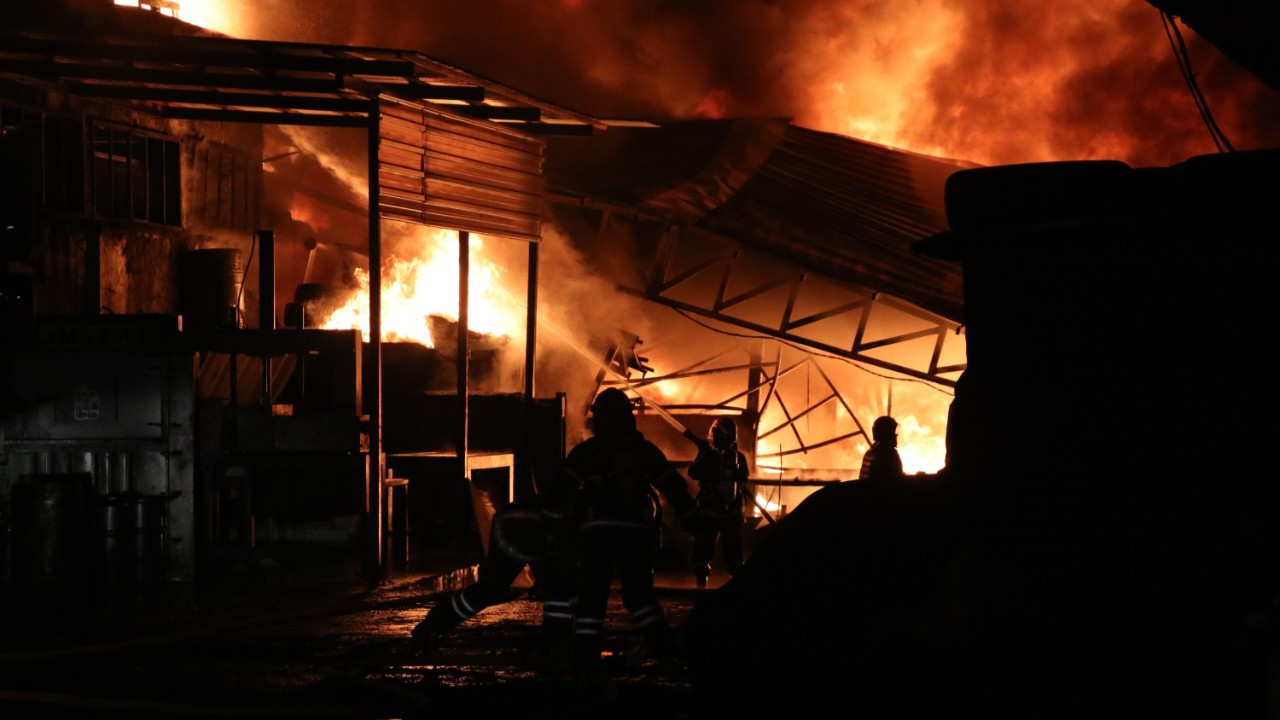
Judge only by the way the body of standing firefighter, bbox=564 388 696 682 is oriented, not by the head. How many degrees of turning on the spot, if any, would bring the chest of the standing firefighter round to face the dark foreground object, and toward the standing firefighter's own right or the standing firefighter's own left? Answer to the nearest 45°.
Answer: approximately 135° to the standing firefighter's own right

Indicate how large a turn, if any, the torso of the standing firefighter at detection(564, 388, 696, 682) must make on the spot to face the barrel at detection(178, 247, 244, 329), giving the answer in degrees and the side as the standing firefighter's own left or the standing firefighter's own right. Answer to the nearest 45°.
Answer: approximately 45° to the standing firefighter's own left

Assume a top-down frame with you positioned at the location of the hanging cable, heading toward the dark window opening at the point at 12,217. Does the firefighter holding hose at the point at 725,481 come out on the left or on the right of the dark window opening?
right

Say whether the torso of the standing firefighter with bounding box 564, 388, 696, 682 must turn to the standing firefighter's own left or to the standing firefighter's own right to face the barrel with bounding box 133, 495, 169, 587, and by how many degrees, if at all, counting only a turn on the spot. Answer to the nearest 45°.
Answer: approximately 45° to the standing firefighter's own left

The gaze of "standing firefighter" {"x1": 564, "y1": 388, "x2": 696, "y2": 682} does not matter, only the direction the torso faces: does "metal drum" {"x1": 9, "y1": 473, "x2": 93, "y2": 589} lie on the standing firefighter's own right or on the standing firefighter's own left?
on the standing firefighter's own left

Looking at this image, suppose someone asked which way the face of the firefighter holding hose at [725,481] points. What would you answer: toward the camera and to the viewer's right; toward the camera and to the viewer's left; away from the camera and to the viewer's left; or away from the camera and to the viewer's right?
away from the camera and to the viewer's left

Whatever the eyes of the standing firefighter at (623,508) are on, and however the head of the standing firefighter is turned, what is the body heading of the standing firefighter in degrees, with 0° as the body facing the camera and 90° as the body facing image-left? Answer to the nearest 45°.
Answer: approximately 180°

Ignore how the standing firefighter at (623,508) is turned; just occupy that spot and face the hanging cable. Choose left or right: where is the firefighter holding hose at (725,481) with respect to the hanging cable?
left
